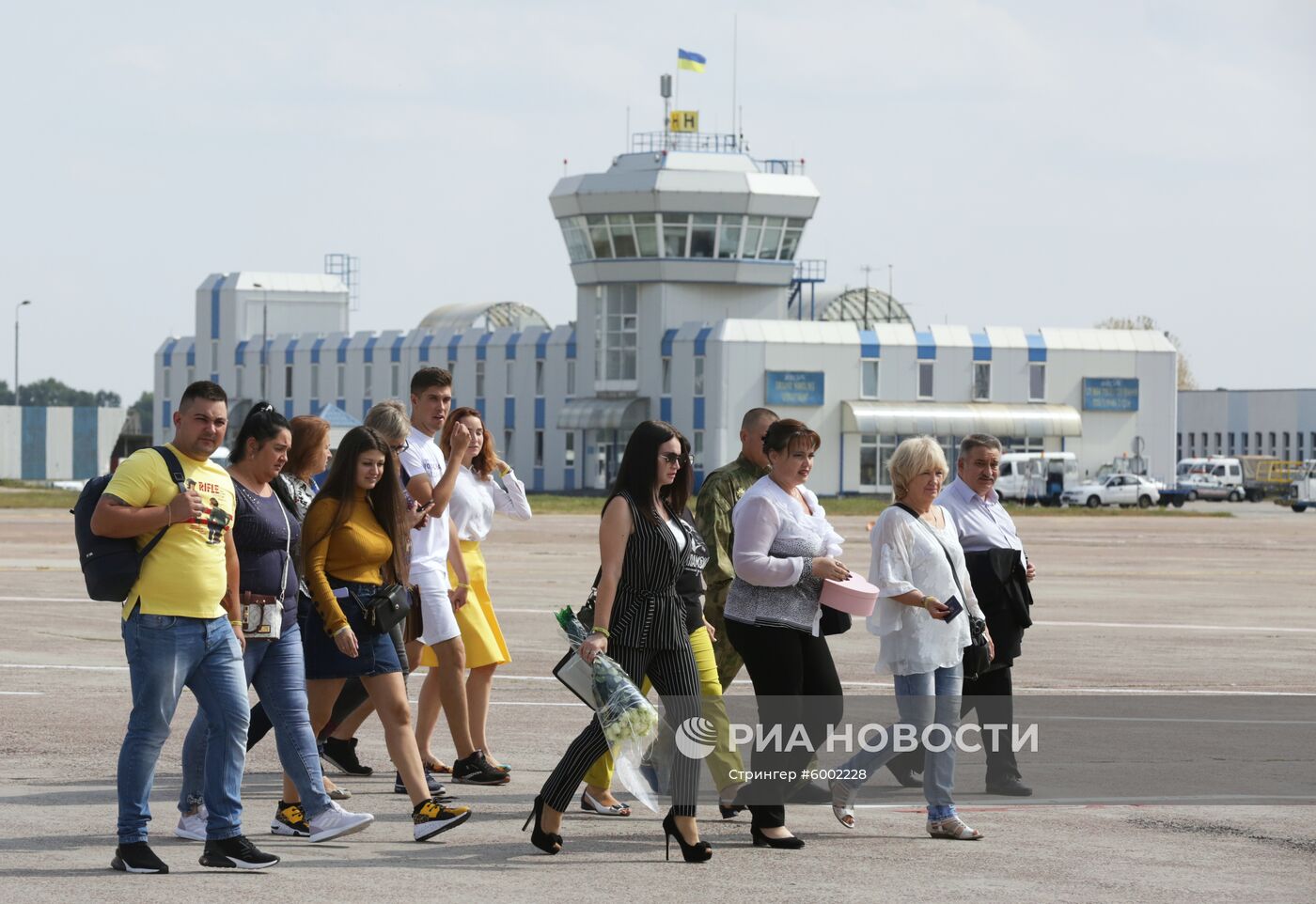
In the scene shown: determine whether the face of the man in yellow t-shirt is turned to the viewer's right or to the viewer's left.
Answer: to the viewer's right

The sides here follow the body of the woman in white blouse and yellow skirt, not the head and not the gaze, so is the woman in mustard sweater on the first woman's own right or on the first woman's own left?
on the first woman's own right

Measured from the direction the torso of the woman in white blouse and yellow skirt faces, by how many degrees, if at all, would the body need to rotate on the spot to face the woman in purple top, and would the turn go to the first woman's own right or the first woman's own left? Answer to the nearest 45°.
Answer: approximately 90° to the first woman's own right

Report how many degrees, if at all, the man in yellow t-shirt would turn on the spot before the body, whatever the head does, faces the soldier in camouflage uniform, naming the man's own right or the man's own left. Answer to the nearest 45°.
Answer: approximately 90° to the man's own left

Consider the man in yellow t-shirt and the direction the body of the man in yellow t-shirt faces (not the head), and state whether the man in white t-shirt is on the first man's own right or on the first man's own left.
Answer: on the first man's own left

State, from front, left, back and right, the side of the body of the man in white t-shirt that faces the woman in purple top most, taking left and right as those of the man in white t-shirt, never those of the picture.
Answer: right

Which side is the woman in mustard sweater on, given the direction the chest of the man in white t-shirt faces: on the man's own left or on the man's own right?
on the man's own right
